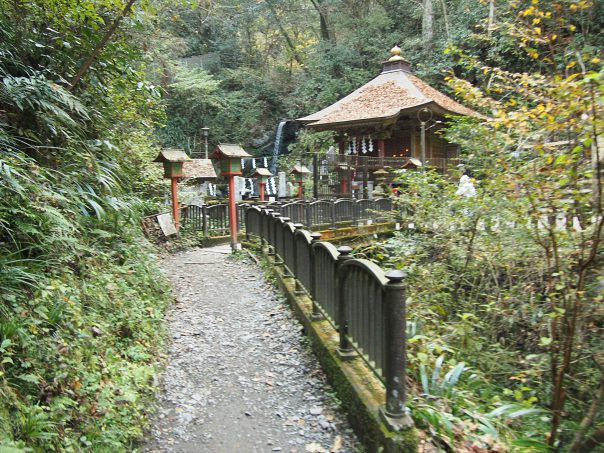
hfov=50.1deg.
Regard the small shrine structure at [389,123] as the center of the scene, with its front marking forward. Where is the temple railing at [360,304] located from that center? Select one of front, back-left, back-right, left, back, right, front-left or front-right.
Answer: front-left

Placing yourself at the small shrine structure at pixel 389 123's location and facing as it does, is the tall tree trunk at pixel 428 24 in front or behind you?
behind

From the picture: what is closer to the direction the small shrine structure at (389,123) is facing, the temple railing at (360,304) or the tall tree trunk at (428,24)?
the temple railing

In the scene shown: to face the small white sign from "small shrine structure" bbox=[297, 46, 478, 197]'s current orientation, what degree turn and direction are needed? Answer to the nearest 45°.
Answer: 0° — it already faces it
